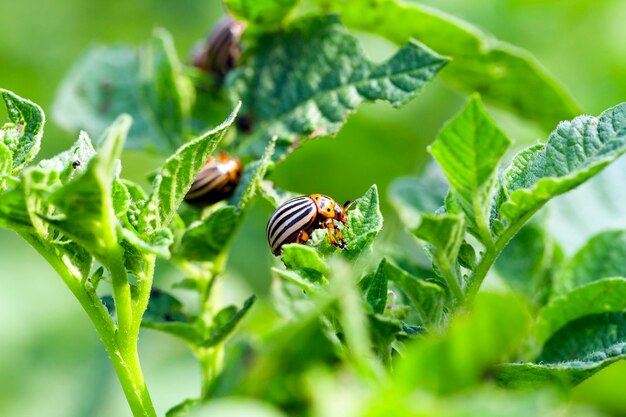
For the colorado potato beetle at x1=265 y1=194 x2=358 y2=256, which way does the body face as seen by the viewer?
to the viewer's right

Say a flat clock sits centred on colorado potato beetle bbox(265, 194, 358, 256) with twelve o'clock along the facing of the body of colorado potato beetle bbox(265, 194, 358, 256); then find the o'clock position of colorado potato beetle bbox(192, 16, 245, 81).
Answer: colorado potato beetle bbox(192, 16, 245, 81) is roughly at 8 o'clock from colorado potato beetle bbox(265, 194, 358, 256).
